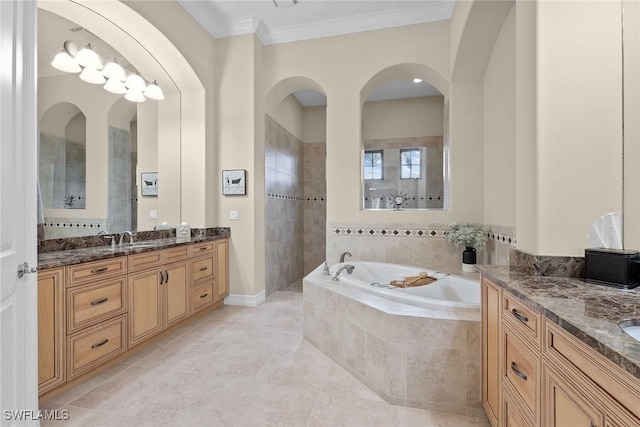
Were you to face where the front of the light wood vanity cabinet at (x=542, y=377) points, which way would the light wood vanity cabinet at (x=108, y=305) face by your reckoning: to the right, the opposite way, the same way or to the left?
the opposite way

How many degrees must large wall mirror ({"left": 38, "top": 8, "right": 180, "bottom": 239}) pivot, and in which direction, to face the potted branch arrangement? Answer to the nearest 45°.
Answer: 0° — it already faces it

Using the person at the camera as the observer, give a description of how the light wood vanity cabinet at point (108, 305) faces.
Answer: facing the viewer and to the right of the viewer

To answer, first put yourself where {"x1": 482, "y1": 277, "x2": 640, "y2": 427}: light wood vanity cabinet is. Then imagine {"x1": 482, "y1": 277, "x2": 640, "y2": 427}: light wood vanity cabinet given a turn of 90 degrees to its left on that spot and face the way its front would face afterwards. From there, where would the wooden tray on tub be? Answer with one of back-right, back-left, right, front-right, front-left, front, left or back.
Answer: back

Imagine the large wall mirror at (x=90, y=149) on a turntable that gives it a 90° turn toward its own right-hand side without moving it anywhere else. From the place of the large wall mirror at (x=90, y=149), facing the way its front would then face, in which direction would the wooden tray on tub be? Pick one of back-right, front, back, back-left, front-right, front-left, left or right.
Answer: left

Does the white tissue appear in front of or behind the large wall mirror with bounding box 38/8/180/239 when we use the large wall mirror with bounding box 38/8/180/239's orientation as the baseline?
in front

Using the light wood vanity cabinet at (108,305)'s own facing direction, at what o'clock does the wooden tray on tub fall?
The wooden tray on tub is roughly at 11 o'clock from the light wood vanity cabinet.

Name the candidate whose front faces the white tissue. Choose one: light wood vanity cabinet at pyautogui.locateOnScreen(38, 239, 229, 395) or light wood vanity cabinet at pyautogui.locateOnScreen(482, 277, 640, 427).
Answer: light wood vanity cabinet at pyautogui.locateOnScreen(38, 239, 229, 395)

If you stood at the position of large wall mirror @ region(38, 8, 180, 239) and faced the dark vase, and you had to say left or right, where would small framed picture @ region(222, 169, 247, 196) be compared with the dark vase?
left

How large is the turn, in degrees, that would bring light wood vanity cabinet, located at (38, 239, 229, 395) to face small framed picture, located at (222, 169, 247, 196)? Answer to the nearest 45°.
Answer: approximately 90° to its left
